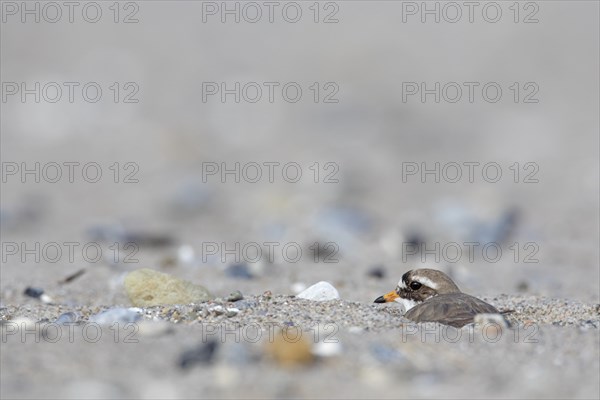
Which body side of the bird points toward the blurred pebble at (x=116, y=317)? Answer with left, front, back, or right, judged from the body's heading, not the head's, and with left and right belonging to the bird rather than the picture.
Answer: front

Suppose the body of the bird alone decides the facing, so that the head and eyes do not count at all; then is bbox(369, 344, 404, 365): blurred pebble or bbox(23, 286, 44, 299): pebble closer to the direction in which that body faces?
the pebble

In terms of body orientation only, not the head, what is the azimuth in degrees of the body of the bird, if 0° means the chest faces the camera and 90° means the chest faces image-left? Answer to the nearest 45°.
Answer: approximately 90°

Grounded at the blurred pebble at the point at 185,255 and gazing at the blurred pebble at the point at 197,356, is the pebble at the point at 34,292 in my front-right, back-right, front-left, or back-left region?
front-right

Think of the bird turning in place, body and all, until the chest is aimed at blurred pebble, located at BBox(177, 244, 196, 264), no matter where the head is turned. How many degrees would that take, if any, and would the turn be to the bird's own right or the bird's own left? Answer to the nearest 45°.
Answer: approximately 45° to the bird's own right

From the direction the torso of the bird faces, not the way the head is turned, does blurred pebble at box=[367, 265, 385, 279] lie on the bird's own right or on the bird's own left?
on the bird's own right

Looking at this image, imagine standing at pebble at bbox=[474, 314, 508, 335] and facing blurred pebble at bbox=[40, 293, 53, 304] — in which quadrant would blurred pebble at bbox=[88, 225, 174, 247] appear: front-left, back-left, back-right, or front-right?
front-right

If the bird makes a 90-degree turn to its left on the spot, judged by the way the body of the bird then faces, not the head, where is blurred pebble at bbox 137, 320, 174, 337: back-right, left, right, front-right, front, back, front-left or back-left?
front-right
